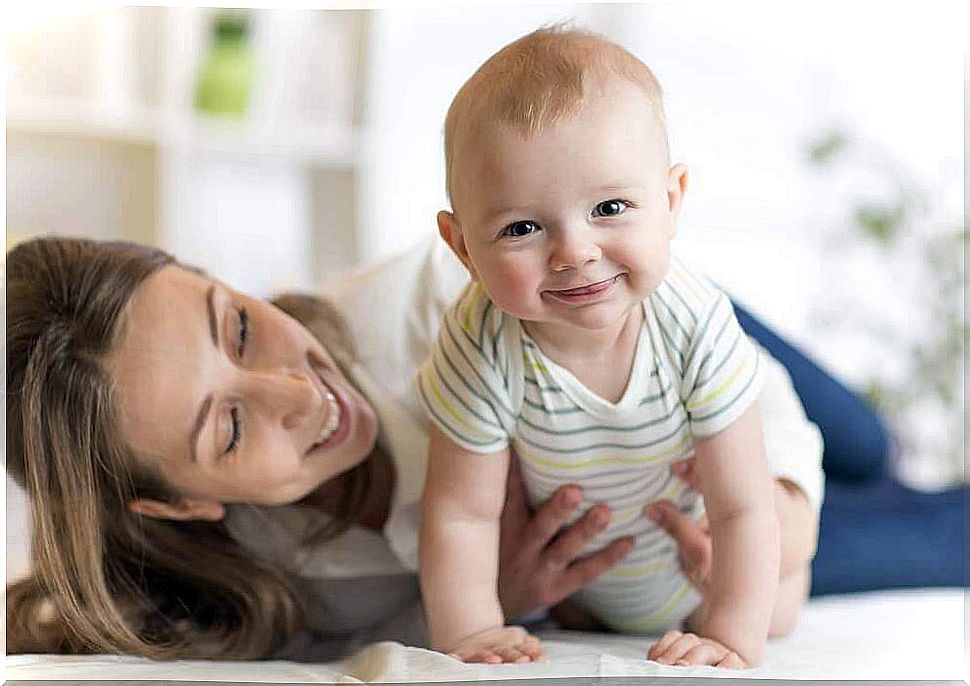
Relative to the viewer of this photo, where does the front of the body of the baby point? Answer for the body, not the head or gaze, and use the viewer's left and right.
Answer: facing the viewer

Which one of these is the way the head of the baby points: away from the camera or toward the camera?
toward the camera

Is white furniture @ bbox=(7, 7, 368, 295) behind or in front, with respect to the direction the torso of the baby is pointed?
behind
